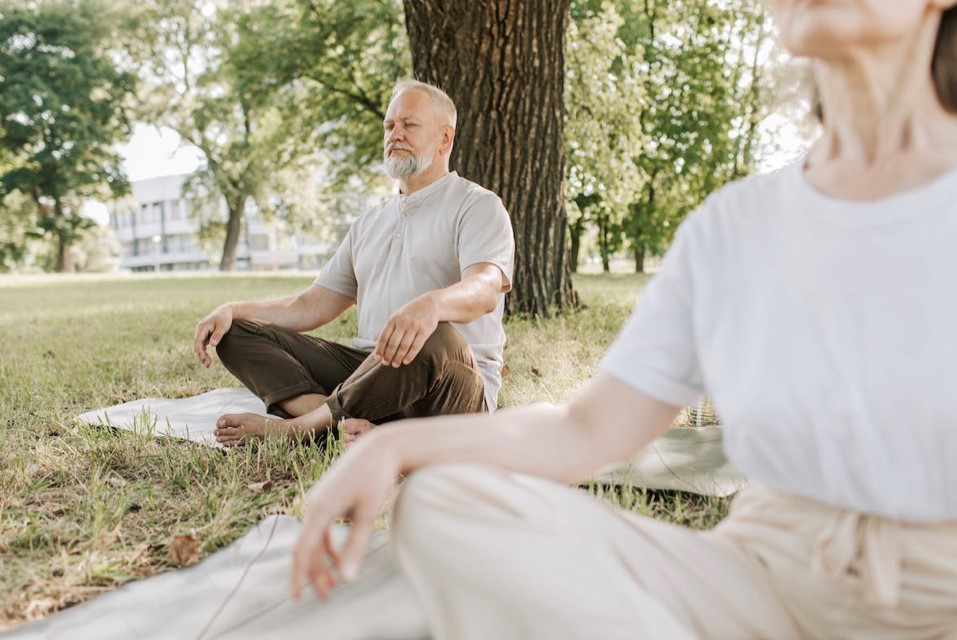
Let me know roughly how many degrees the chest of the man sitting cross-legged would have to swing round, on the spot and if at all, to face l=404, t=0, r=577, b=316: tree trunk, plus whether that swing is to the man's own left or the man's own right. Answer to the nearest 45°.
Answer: approximately 135° to the man's own right

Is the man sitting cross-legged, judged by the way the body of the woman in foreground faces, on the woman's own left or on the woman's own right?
on the woman's own right

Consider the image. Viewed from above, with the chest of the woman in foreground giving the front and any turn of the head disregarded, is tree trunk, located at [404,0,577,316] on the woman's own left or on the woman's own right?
on the woman's own right

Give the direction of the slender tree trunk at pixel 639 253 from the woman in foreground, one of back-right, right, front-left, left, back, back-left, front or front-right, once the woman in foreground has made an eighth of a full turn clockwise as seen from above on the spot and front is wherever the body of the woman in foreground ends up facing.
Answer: right

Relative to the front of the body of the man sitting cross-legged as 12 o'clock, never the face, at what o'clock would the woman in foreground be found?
The woman in foreground is roughly at 10 o'clock from the man sitting cross-legged.

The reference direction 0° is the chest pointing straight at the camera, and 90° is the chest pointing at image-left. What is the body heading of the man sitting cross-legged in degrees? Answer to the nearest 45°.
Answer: approximately 45°
